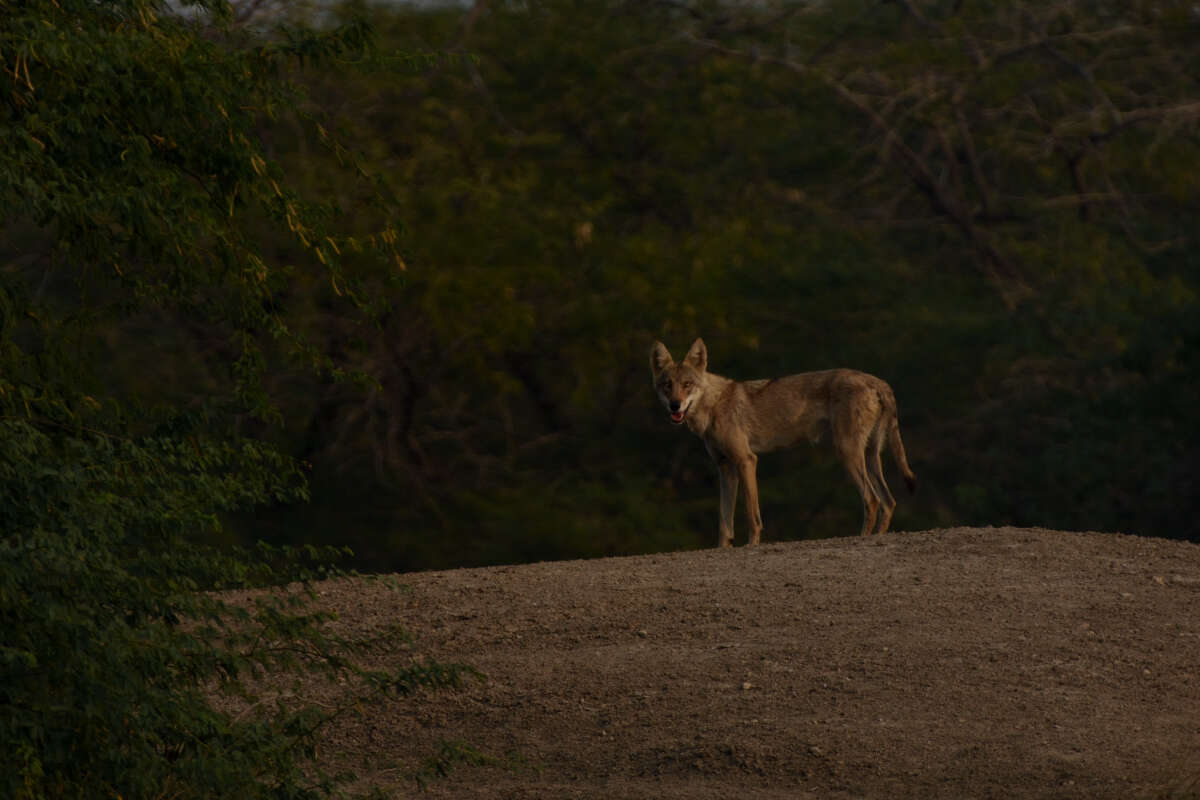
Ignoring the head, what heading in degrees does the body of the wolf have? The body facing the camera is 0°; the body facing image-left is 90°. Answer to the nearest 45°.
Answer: approximately 90°
